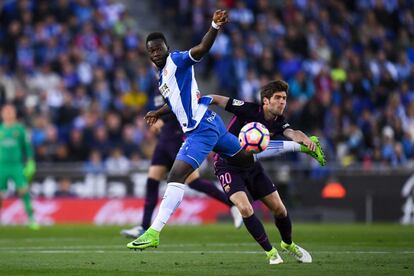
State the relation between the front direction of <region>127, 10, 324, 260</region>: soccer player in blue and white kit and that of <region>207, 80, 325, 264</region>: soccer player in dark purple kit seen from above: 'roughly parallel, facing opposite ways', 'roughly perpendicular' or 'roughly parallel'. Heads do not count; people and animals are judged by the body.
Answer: roughly perpendicular

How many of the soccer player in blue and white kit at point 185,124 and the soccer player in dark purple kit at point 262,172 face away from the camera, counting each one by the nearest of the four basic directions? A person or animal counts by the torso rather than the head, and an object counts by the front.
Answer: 0
